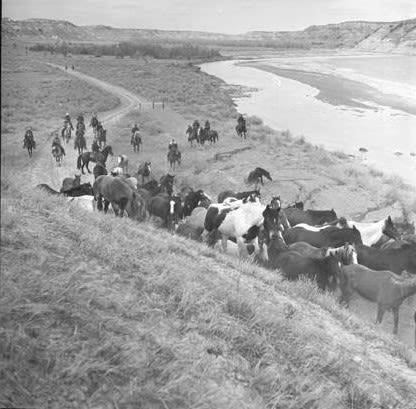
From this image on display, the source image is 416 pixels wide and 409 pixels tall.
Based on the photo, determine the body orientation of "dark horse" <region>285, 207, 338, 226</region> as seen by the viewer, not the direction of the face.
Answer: to the viewer's right

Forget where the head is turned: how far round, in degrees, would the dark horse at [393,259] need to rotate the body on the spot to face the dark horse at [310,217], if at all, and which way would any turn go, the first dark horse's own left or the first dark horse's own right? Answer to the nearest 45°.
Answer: approximately 135° to the first dark horse's own left

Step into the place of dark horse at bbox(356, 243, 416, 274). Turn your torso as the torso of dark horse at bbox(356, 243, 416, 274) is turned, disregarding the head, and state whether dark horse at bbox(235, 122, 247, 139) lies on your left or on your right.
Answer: on your left

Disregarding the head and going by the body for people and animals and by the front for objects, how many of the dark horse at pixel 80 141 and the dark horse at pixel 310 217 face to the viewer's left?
0

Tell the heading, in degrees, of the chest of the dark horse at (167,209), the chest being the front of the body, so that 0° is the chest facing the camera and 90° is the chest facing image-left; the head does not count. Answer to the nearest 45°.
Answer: approximately 315°

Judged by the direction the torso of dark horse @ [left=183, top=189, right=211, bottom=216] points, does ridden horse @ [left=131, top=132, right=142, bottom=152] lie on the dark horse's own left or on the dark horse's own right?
on the dark horse's own left

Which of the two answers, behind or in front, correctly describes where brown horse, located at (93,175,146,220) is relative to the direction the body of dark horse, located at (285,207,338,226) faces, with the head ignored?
behind

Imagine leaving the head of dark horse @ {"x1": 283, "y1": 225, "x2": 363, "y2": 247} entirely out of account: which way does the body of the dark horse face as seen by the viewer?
to the viewer's right

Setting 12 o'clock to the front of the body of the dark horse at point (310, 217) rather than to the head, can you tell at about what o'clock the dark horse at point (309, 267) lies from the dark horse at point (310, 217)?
the dark horse at point (309, 267) is roughly at 3 o'clock from the dark horse at point (310, 217).

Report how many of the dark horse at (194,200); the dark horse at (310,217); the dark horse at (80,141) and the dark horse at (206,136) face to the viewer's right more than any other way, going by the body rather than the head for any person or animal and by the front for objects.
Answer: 2
